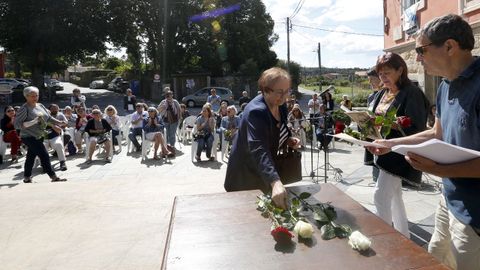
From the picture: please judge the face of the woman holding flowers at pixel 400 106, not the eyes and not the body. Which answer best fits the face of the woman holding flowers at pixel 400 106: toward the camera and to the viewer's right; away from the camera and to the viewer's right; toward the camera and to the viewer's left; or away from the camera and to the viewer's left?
toward the camera and to the viewer's left

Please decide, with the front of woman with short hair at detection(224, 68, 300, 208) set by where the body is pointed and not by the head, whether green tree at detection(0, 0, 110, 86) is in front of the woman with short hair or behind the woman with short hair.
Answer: behind

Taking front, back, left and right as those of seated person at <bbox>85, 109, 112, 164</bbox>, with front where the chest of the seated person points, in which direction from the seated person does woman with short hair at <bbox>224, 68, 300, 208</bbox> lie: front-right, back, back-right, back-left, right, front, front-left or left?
front

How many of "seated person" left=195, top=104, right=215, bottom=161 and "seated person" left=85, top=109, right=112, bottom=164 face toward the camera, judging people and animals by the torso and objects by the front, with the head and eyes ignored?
2

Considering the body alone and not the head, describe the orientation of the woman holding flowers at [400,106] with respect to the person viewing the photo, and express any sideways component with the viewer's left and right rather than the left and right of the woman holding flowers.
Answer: facing the viewer and to the left of the viewer

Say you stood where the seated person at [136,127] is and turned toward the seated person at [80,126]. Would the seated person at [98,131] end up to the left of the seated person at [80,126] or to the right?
left

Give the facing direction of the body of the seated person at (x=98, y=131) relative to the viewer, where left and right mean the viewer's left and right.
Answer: facing the viewer

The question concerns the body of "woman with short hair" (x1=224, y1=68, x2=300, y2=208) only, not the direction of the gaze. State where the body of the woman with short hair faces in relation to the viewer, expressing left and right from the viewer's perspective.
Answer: facing the viewer and to the right of the viewer

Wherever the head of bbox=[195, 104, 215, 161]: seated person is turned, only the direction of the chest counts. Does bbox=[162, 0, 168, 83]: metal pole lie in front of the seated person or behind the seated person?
behind

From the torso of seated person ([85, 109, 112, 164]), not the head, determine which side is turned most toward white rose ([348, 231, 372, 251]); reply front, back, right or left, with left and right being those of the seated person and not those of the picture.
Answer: front

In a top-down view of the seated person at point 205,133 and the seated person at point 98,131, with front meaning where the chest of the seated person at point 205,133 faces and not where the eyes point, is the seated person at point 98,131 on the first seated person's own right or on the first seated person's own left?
on the first seated person's own right

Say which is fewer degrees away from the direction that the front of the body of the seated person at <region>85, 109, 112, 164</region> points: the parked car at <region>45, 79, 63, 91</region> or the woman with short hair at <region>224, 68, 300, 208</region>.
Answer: the woman with short hair

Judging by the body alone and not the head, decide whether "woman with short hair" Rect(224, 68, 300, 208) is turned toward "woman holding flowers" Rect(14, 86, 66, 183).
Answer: no

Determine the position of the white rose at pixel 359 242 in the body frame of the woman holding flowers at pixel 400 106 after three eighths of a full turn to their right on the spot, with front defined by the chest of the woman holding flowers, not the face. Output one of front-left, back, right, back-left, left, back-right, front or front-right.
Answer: back

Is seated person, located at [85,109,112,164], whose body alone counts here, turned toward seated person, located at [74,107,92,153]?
no

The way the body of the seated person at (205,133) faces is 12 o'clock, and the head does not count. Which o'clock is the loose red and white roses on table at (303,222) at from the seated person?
The loose red and white roses on table is roughly at 12 o'clock from the seated person.

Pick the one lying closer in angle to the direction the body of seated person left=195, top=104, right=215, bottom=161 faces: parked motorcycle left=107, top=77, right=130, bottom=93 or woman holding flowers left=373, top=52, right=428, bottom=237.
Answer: the woman holding flowers
